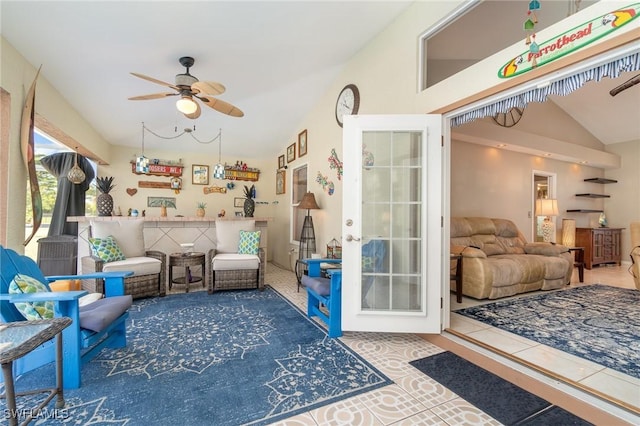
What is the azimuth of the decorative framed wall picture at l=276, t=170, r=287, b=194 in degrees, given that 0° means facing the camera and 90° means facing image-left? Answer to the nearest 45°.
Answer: approximately 45°

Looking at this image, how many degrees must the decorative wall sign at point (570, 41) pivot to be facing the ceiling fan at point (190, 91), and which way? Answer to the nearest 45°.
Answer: approximately 45° to its right

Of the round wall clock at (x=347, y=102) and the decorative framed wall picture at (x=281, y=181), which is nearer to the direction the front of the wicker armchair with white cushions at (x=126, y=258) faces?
the round wall clock

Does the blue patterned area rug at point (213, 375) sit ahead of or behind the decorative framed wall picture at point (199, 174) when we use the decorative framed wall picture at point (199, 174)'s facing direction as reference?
ahead

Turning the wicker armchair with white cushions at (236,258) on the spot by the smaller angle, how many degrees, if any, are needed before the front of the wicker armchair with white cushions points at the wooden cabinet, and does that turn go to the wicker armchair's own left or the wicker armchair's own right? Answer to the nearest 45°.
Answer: approximately 90° to the wicker armchair's own left

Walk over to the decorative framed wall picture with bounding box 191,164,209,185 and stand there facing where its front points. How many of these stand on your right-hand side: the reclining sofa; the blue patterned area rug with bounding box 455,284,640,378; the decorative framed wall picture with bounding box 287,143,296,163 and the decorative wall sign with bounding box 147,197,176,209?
1

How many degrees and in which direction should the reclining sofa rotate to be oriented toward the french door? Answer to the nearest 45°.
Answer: approximately 45° to its right

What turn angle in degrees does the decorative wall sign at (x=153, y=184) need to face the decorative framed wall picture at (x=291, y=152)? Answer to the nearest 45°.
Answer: approximately 45° to its left

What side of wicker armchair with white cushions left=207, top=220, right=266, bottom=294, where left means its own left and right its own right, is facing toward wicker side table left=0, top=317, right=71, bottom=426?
front

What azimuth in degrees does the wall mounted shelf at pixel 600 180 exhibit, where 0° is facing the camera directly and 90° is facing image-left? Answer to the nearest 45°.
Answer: approximately 0°

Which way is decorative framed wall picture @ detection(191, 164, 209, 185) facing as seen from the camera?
toward the camera

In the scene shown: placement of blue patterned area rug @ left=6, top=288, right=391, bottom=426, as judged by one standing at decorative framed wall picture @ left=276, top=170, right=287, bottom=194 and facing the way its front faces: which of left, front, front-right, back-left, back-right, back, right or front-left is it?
front-left

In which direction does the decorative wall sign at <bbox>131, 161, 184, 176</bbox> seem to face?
toward the camera

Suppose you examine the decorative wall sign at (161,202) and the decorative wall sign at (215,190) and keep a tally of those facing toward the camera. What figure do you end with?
2

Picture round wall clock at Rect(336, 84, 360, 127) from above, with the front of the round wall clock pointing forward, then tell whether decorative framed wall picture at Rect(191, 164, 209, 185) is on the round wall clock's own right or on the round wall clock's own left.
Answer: on the round wall clock's own right
